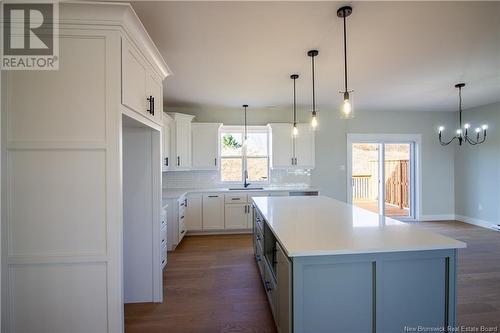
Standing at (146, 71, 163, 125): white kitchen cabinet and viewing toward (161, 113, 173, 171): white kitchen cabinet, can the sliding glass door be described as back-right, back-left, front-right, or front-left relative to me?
front-right

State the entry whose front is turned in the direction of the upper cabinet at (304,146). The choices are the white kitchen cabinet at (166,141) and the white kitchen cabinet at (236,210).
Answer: the white kitchen cabinet at (166,141)

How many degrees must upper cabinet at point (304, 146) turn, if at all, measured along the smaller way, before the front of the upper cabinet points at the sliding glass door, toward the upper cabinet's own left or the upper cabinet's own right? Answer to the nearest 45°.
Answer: approximately 135° to the upper cabinet's own left

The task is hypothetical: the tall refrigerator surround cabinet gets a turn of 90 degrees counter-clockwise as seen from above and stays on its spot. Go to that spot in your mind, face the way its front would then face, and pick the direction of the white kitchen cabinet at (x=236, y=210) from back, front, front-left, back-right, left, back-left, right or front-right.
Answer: front-right

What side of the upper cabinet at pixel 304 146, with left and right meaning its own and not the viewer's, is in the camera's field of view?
front

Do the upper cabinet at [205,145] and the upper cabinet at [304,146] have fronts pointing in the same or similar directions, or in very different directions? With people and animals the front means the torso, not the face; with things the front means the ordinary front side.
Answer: same or similar directions

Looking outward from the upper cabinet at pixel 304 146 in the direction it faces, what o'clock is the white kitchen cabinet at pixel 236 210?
The white kitchen cabinet is roughly at 2 o'clock from the upper cabinet.

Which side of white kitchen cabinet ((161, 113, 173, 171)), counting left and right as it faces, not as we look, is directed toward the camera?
right

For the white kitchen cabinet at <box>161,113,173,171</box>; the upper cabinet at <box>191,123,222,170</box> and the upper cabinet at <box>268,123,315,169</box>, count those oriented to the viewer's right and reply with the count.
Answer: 1

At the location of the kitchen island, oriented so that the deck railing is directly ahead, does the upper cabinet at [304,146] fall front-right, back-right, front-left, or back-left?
front-left

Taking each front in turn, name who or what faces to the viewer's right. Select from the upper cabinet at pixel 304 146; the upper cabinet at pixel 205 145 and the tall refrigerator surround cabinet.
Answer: the tall refrigerator surround cabinet

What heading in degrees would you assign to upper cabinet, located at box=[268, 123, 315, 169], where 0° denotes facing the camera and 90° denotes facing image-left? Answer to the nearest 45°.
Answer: approximately 0°

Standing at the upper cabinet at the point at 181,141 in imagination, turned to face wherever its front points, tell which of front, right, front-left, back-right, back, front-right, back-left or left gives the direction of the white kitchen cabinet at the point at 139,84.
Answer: front-right

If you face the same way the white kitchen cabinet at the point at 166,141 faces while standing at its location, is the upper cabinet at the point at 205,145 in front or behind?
in front

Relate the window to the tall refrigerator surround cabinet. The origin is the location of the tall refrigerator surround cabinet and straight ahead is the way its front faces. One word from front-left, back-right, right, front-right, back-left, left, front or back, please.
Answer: front-left

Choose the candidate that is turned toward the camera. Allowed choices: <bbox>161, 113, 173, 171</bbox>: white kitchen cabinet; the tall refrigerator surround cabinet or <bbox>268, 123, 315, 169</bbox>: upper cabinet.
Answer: the upper cabinet
